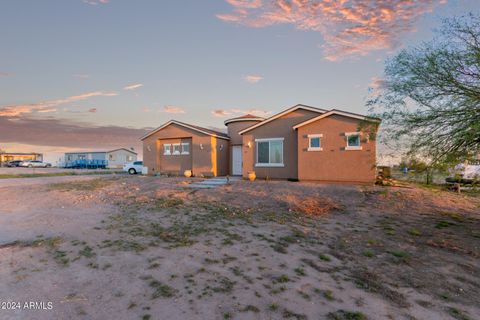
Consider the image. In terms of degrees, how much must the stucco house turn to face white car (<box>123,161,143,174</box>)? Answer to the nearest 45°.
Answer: approximately 135° to its right

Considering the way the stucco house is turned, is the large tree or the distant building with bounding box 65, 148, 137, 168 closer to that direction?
the large tree

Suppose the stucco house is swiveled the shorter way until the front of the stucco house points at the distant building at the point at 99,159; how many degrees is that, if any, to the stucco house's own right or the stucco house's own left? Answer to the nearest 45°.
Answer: approximately 135° to the stucco house's own right

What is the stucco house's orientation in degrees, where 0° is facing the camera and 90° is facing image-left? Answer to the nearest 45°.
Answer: approximately 0°
